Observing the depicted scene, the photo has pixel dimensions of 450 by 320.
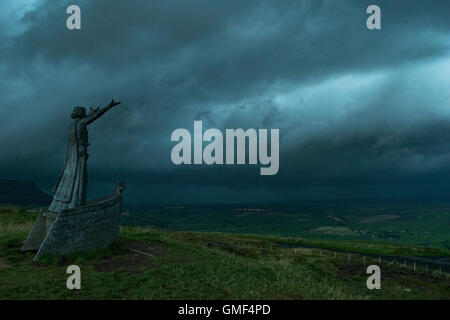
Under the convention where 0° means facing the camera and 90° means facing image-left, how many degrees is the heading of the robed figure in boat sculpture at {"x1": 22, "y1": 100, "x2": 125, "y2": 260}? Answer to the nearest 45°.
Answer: approximately 225°
